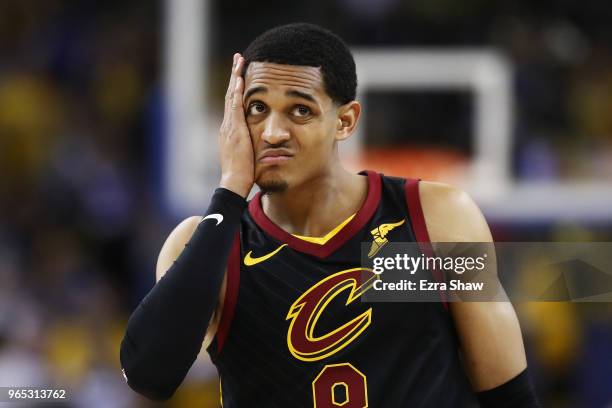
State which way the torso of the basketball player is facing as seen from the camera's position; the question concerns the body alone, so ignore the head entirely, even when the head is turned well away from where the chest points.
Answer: toward the camera
